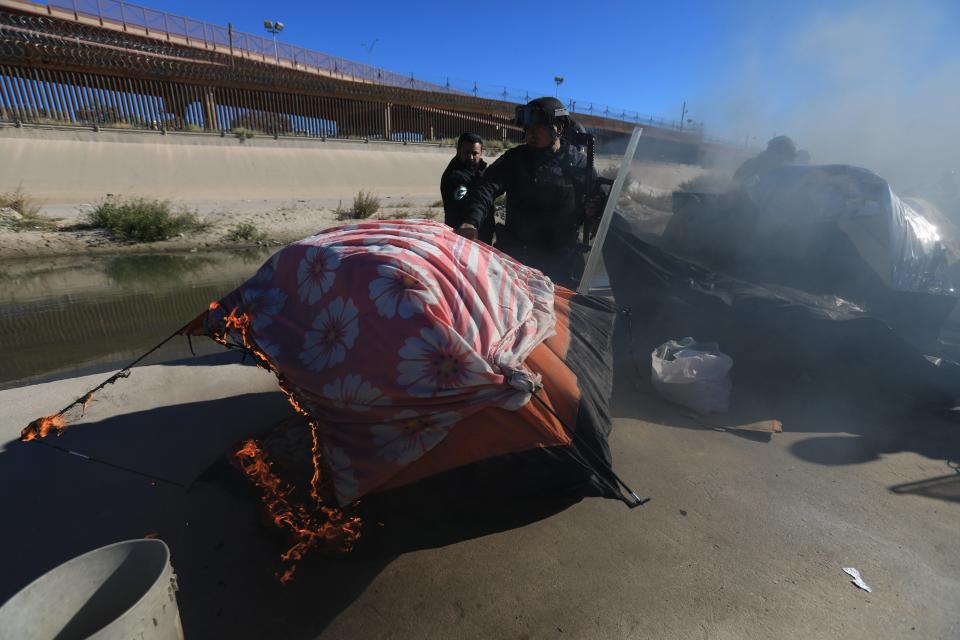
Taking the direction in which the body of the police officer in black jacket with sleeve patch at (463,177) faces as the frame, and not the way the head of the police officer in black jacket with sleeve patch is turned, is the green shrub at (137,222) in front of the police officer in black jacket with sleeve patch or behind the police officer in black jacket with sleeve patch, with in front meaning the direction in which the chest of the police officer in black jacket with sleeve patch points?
behind

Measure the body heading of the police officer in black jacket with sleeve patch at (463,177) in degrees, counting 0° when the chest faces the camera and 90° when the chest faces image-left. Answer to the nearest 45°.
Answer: approximately 315°

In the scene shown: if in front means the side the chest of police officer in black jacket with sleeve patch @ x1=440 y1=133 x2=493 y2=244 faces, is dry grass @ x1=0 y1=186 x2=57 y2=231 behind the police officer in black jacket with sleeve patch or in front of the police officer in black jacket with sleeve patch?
behind

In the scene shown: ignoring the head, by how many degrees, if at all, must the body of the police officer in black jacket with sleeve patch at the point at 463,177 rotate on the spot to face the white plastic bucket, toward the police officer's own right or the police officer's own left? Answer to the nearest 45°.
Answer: approximately 45° to the police officer's own right

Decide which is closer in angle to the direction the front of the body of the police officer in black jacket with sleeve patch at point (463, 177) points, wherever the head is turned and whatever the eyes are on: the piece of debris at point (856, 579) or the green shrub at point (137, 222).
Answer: the piece of debris

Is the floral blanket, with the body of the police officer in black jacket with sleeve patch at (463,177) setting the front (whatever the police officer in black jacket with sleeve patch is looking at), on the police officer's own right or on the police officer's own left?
on the police officer's own right

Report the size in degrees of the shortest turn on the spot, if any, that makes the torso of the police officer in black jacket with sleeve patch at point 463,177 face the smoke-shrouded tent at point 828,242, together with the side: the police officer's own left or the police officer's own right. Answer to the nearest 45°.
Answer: approximately 45° to the police officer's own left

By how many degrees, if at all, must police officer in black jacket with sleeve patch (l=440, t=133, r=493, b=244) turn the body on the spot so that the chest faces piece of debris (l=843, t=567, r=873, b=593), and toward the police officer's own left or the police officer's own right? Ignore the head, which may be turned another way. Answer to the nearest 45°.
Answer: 0° — they already face it

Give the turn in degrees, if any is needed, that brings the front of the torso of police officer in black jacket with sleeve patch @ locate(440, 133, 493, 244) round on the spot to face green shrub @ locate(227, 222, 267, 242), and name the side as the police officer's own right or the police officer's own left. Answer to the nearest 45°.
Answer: approximately 180°

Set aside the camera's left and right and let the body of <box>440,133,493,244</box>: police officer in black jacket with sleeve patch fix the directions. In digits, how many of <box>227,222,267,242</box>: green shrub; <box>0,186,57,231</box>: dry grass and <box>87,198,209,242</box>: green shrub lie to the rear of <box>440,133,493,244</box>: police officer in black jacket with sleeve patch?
3

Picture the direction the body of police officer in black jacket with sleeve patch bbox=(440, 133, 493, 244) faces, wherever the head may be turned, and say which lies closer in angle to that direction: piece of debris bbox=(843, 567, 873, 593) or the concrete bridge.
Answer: the piece of debris

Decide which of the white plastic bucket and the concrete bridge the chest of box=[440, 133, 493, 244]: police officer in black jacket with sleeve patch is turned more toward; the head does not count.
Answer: the white plastic bucket
